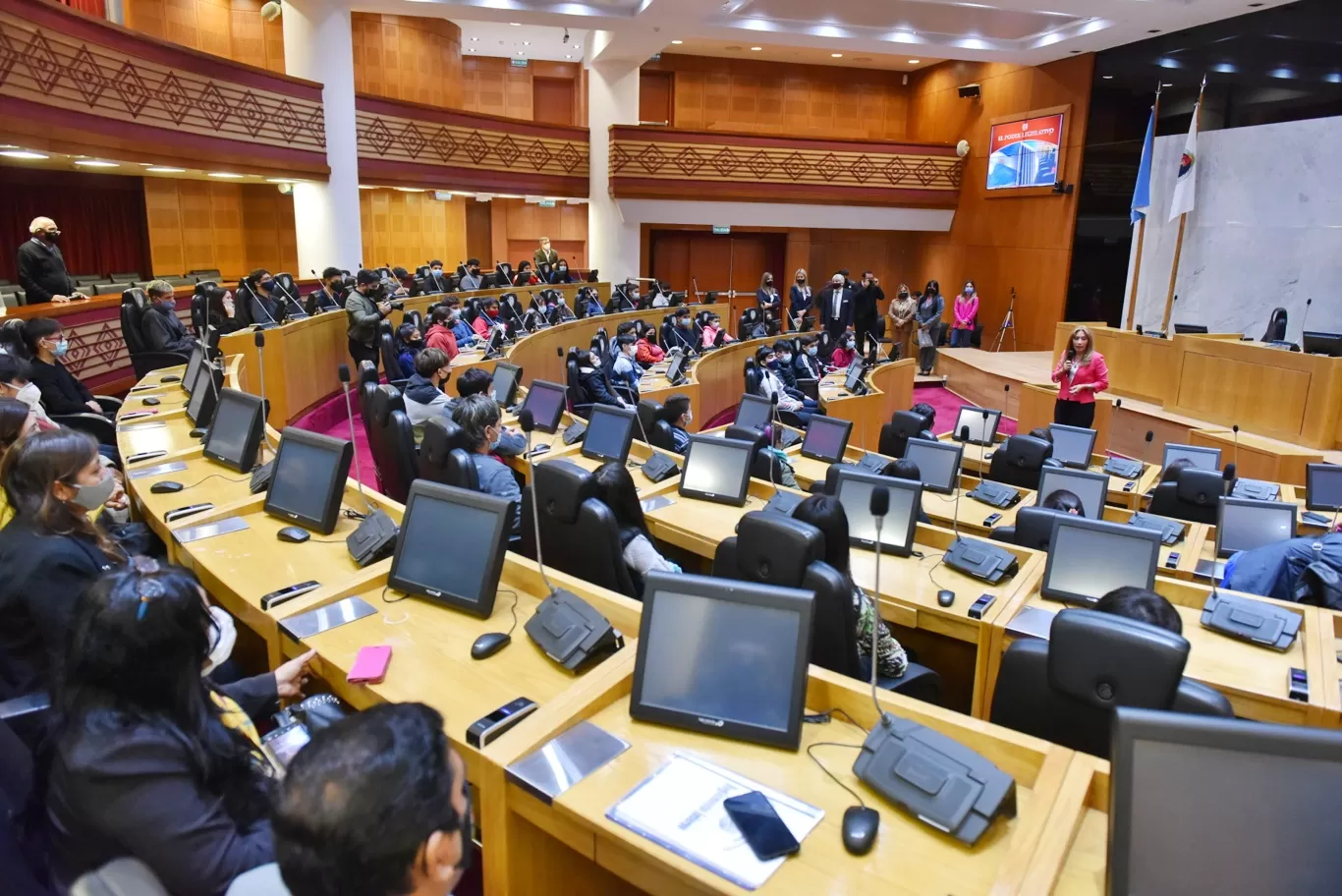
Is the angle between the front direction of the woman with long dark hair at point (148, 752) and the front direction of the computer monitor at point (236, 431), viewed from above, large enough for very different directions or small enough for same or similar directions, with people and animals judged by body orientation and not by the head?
very different directions

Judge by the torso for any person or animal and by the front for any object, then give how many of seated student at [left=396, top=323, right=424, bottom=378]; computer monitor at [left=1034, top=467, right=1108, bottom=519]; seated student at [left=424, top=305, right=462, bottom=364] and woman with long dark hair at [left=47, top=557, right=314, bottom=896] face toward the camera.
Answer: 1

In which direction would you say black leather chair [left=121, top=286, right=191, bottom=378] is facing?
to the viewer's right

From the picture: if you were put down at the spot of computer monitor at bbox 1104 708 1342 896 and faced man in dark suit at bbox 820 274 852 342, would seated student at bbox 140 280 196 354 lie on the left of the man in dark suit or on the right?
left

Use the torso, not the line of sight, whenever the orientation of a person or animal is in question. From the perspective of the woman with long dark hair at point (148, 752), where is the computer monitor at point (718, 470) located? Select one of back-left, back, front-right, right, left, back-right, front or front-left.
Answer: front

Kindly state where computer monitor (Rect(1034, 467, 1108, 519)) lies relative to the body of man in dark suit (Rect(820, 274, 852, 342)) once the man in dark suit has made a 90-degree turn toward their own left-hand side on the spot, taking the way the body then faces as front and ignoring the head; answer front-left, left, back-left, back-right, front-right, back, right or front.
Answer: right

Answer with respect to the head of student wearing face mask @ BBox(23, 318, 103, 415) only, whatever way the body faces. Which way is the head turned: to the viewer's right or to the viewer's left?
to the viewer's right

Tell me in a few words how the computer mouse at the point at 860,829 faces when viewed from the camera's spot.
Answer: facing away from the viewer

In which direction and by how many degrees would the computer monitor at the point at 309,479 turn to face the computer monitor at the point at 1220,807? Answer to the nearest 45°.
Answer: approximately 90° to its left

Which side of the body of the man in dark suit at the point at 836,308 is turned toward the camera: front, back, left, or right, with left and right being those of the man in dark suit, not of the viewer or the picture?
front

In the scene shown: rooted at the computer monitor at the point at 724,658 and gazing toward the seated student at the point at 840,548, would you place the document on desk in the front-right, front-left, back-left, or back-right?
back-right

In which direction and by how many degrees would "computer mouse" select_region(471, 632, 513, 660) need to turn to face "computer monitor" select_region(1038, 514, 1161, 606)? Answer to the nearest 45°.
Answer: approximately 45° to its right

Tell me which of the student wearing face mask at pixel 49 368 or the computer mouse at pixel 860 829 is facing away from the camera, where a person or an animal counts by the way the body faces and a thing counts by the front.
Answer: the computer mouse

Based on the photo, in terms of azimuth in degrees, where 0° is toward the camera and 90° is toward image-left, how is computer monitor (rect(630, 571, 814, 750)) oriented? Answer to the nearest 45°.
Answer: approximately 0°

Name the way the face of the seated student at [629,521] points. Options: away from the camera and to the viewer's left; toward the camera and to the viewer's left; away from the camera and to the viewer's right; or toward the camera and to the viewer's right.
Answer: away from the camera and to the viewer's right

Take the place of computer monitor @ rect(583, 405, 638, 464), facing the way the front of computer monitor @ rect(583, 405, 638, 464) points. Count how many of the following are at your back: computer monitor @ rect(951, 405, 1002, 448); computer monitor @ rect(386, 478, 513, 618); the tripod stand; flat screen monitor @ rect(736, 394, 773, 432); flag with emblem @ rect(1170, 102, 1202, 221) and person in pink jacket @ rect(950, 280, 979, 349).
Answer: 5
